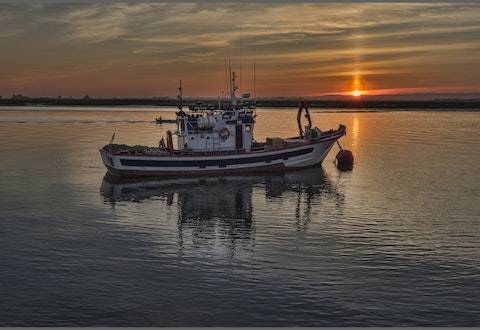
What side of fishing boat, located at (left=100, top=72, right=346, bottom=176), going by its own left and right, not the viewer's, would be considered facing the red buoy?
front

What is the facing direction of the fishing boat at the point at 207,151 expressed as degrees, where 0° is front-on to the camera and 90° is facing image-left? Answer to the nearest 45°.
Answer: approximately 270°
